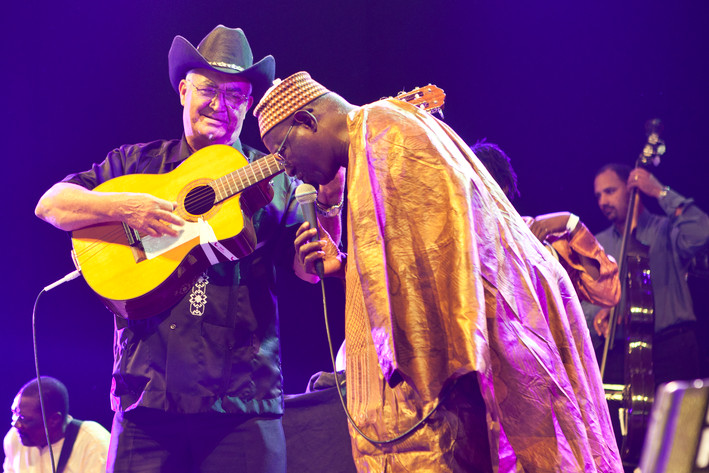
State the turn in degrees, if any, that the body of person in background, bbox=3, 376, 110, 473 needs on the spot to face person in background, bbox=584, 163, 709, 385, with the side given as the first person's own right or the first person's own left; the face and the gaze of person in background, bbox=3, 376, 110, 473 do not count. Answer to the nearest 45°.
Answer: approximately 135° to the first person's own left

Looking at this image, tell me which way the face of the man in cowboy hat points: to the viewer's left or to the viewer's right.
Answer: to the viewer's right

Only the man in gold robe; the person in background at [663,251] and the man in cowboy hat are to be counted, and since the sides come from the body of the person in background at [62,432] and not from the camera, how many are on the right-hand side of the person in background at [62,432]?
0

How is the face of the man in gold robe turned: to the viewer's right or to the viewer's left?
to the viewer's left

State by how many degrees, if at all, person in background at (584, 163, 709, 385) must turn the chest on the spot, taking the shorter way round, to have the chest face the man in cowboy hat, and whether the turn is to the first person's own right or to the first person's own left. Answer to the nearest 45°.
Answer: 0° — they already face them

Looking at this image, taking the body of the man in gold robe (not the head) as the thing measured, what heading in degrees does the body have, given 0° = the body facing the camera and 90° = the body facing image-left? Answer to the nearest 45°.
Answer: approximately 90°

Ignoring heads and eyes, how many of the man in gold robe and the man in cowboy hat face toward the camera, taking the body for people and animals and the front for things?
1

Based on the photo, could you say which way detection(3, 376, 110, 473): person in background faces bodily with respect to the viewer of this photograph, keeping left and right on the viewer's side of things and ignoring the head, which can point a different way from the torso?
facing the viewer and to the left of the viewer

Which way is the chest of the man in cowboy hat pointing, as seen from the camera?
toward the camera

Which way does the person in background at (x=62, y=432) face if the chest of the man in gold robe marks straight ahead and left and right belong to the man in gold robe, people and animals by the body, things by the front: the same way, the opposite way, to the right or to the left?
to the left

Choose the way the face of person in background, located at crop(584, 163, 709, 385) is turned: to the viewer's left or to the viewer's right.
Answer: to the viewer's left

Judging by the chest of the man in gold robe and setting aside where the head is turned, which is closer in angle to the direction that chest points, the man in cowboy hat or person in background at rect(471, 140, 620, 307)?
the man in cowboy hat
